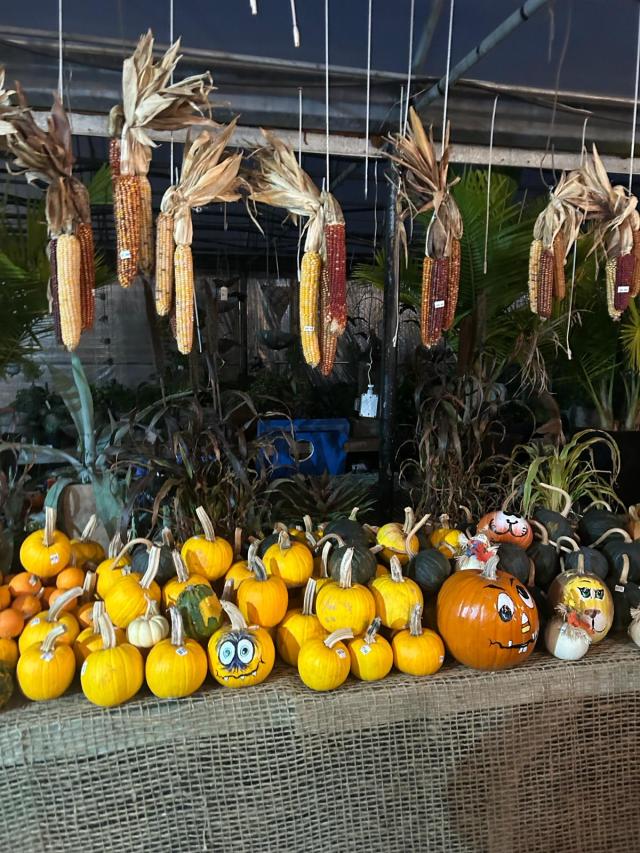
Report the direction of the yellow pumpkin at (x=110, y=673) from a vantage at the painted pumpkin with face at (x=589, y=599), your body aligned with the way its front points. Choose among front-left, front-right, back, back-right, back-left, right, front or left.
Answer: right

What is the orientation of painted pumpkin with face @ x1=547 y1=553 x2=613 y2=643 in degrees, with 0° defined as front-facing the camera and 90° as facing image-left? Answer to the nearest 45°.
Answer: approximately 315°

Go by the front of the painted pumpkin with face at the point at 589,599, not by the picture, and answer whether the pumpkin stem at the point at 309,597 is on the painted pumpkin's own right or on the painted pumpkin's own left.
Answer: on the painted pumpkin's own right

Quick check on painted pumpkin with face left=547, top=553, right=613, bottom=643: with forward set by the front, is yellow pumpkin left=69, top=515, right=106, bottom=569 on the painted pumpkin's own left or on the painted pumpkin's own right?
on the painted pumpkin's own right

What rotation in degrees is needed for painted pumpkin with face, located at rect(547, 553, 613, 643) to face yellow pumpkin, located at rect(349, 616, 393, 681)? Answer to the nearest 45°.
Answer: approximately 90° to its right

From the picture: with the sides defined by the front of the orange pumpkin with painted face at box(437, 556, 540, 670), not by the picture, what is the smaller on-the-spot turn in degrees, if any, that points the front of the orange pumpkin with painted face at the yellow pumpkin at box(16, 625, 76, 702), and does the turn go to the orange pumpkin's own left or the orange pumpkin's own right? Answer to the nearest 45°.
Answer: approximately 135° to the orange pumpkin's own right

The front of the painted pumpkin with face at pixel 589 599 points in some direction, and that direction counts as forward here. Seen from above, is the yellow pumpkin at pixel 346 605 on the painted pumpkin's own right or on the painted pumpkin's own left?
on the painted pumpkin's own right

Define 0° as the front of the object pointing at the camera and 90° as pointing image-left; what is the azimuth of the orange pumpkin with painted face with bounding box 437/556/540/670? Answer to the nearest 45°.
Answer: approximately 315°
